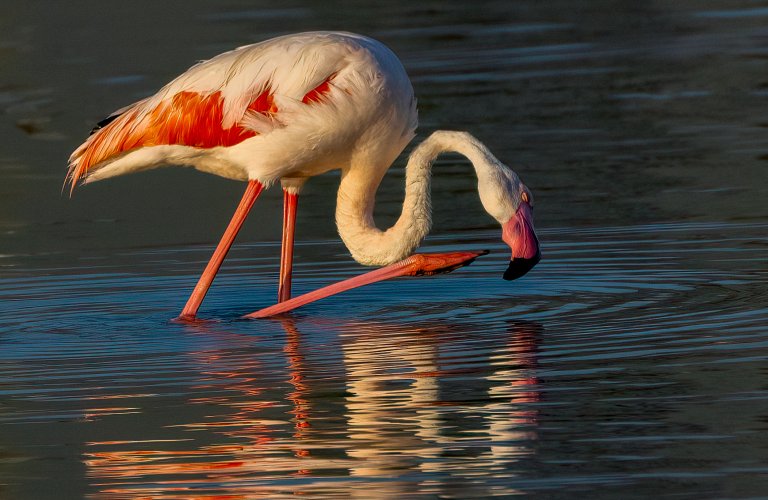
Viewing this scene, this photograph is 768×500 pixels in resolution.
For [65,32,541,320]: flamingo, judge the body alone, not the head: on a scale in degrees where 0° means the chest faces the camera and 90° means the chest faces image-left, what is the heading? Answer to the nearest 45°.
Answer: approximately 270°
